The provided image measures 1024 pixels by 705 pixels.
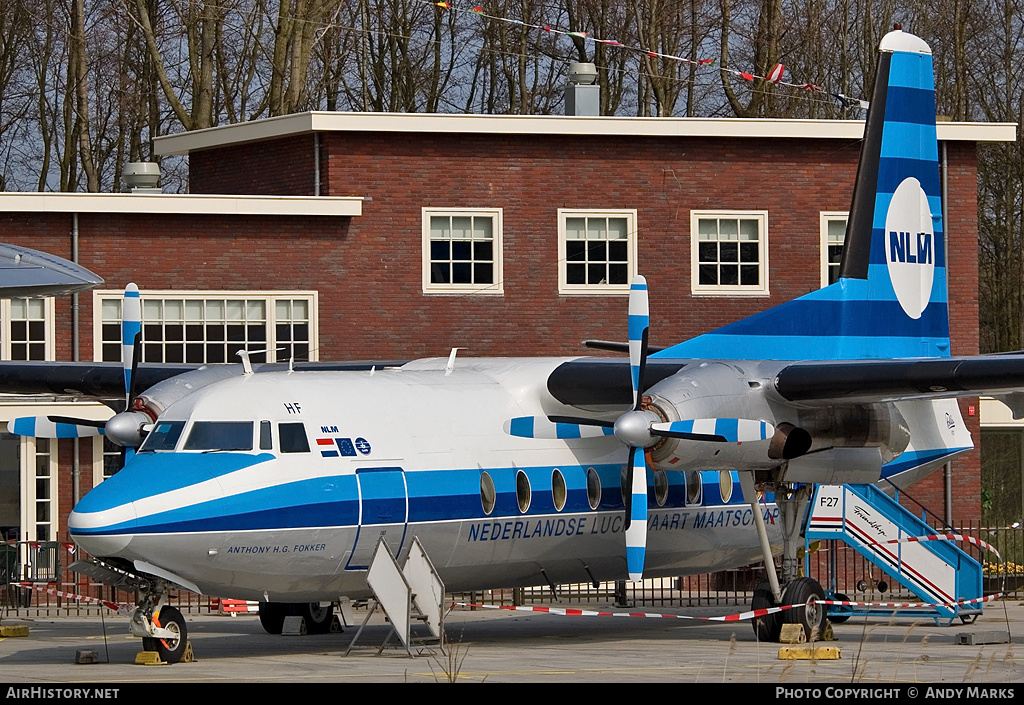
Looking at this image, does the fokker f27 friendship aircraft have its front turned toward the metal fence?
no

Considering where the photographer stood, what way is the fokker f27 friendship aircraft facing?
facing the viewer and to the left of the viewer

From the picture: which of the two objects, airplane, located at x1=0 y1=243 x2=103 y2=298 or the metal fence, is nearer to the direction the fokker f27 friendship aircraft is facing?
the airplane

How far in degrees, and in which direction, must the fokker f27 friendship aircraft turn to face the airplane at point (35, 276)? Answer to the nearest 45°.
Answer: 0° — it already faces it

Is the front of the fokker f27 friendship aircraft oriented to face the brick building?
no

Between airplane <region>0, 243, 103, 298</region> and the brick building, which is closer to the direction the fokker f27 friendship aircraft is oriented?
the airplane

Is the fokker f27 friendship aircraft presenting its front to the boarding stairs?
no
